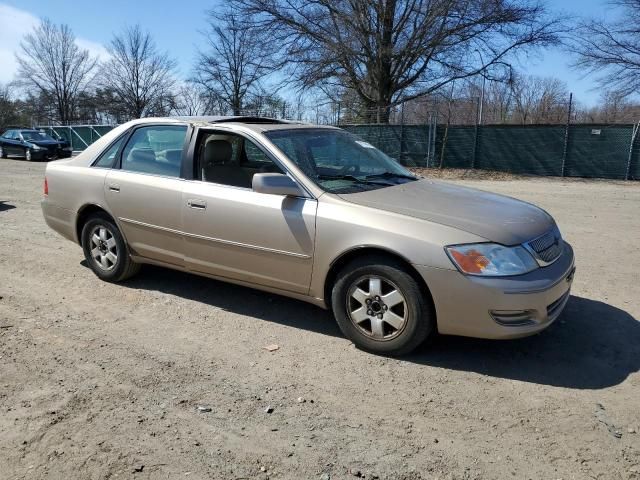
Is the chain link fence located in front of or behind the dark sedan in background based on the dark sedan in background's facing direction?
in front

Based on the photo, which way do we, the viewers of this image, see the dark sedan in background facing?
facing the viewer and to the right of the viewer
